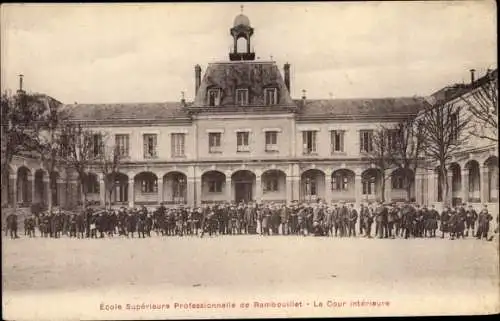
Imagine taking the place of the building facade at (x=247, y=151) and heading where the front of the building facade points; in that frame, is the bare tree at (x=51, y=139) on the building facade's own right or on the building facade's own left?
on the building facade's own right

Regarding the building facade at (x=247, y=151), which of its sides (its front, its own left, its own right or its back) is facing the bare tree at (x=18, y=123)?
right

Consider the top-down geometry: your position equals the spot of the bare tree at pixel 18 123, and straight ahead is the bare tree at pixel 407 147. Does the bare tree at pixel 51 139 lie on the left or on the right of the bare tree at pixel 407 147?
left

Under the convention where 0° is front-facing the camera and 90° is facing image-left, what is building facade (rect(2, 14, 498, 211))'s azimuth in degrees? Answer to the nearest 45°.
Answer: approximately 0°

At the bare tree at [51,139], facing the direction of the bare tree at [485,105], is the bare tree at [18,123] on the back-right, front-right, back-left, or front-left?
back-right

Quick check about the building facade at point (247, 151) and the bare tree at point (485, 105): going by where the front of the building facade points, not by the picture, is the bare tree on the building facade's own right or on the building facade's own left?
on the building facade's own left
